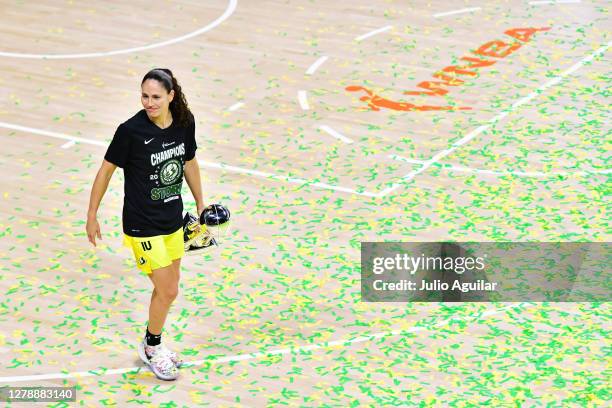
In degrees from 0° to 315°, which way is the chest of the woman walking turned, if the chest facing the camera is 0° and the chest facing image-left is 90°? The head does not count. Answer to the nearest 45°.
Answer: approximately 315°
